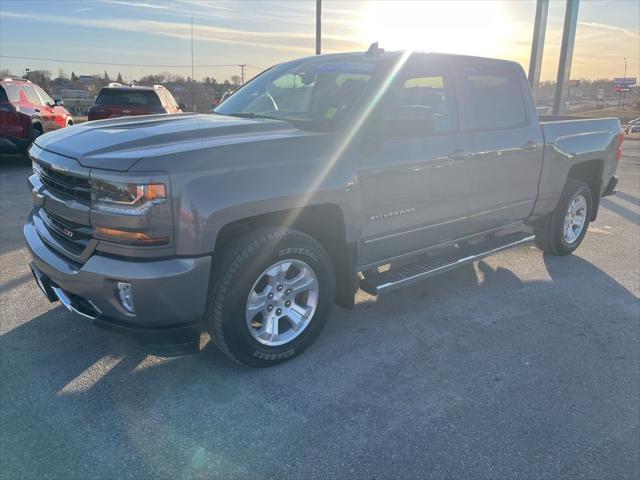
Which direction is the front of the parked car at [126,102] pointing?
away from the camera

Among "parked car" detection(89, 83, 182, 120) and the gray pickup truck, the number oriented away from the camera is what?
1

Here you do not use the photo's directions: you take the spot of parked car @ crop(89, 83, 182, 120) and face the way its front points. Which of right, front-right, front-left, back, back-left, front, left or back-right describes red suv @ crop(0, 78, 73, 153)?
back-left

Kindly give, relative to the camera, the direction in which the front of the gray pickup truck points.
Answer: facing the viewer and to the left of the viewer

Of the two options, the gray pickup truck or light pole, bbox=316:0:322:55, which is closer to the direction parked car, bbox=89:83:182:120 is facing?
the light pole

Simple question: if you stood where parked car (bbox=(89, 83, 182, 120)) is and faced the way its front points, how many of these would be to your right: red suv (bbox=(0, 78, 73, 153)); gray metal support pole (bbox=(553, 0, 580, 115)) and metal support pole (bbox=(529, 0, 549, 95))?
2

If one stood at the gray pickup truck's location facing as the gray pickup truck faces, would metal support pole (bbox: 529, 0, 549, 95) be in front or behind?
behind

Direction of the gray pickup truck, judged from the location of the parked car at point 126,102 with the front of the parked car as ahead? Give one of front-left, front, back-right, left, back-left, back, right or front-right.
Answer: back

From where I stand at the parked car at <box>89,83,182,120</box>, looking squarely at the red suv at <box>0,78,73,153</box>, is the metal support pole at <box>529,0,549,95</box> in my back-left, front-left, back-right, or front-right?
back-left

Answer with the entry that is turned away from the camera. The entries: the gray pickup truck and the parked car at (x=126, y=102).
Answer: the parked car

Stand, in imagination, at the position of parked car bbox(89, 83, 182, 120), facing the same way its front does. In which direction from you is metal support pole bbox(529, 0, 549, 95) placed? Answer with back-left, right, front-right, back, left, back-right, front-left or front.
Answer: right

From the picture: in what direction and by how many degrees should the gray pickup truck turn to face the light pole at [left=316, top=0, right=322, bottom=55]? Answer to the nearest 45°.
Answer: approximately 135° to its right
